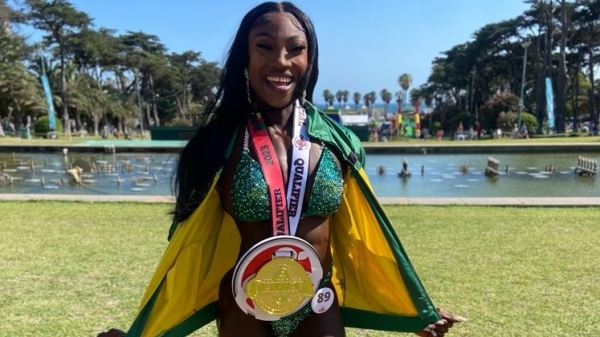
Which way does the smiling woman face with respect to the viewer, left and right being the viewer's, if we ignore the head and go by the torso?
facing the viewer

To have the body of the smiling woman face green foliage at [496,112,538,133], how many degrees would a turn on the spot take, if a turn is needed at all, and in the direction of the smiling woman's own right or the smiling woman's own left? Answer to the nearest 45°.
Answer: approximately 135° to the smiling woman's own left

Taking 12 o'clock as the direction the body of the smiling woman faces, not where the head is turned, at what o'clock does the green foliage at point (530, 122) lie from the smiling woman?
The green foliage is roughly at 7 o'clock from the smiling woman.
